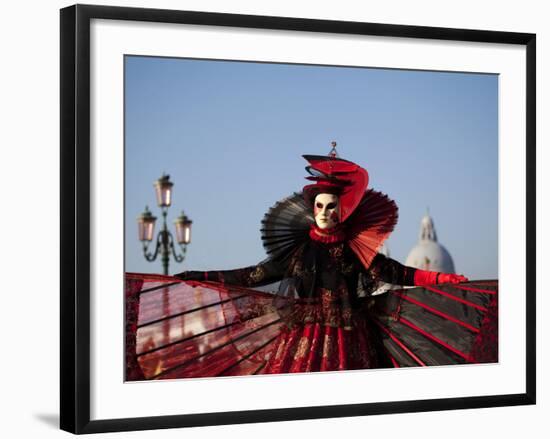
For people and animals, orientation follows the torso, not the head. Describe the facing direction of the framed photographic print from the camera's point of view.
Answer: facing the viewer and to the right of the viewer
